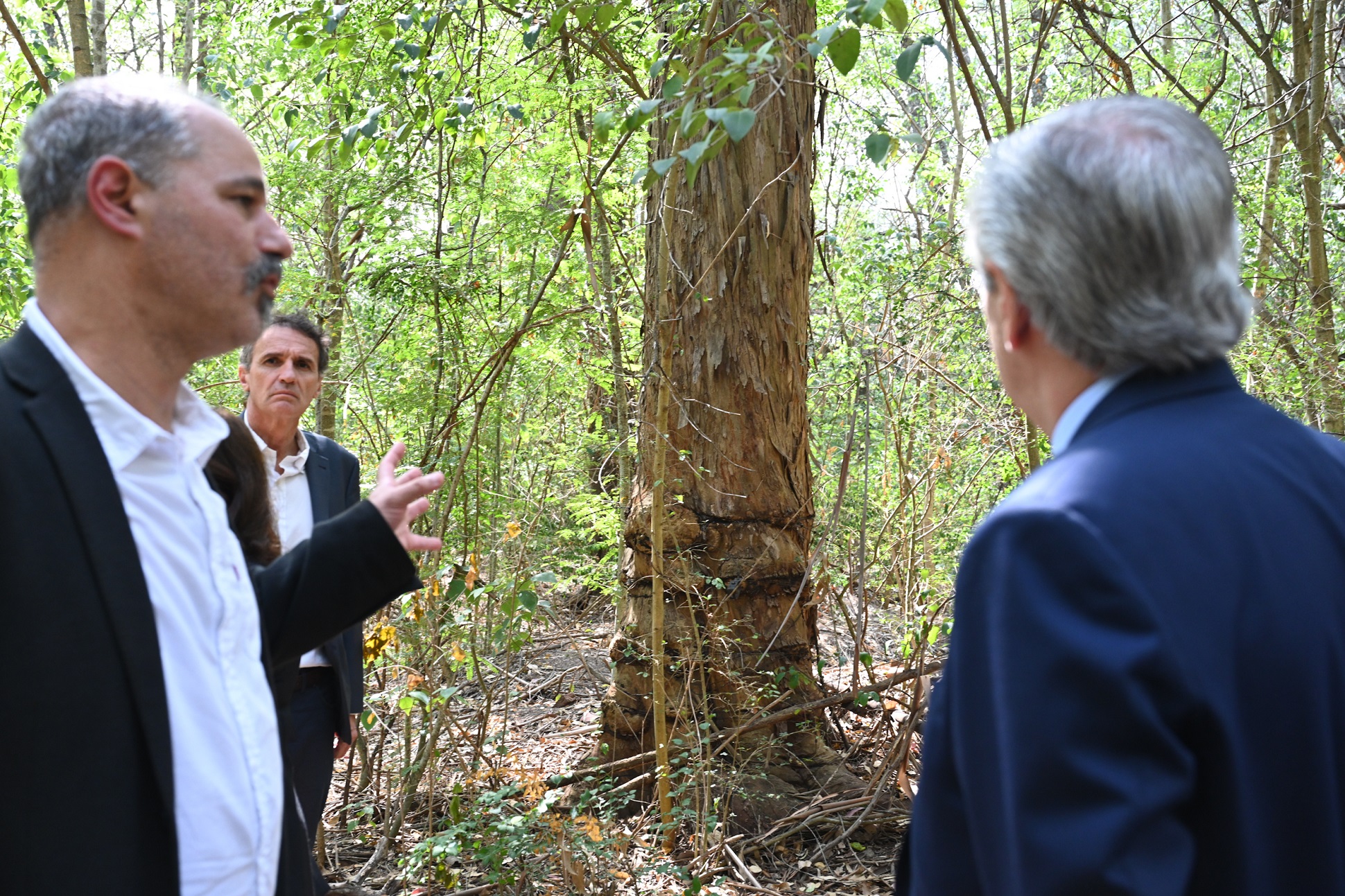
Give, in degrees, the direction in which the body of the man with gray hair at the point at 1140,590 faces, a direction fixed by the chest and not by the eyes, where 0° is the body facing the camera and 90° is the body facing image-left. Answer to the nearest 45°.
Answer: approximately 135°

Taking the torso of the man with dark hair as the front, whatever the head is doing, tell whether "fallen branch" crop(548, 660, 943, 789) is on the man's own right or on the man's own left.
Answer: on the man's own left

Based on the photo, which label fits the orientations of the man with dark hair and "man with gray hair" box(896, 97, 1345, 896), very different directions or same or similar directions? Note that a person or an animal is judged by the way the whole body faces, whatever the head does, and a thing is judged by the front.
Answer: very different directions

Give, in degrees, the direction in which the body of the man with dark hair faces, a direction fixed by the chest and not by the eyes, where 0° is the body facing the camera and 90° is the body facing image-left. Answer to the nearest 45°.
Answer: approximately 0°

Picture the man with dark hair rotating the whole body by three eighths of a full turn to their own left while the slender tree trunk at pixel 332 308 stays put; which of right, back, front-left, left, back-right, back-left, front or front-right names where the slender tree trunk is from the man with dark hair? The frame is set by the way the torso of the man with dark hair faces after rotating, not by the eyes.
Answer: front-left

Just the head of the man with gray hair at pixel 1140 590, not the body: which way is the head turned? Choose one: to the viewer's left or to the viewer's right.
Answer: to the viewer's left

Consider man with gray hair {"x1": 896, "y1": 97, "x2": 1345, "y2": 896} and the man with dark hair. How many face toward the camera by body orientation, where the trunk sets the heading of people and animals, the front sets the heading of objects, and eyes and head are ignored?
1
